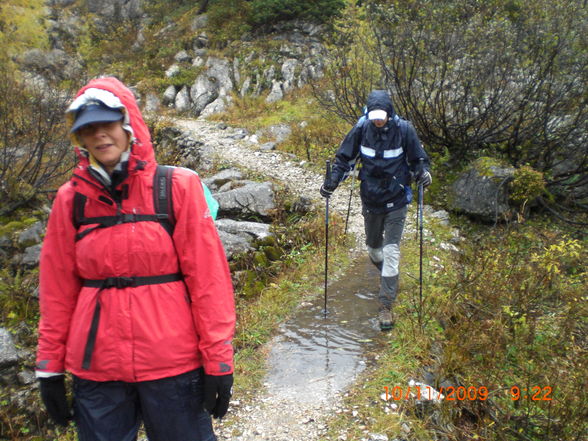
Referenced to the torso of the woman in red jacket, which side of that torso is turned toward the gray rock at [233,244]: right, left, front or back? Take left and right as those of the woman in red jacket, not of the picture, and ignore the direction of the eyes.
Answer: back

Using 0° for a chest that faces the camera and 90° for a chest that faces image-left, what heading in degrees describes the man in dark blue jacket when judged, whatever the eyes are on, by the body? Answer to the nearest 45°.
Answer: approximately 0°

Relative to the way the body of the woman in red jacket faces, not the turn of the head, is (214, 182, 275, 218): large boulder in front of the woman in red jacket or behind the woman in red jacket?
behind

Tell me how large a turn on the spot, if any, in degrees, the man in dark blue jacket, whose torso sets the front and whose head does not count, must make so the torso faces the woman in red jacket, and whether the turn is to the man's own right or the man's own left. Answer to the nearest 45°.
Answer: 0° — they already face them

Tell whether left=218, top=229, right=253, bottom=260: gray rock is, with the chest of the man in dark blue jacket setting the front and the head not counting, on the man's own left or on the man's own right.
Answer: on the man's own right

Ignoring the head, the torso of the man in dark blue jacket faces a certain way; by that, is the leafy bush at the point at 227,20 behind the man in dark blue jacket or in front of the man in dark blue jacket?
behind

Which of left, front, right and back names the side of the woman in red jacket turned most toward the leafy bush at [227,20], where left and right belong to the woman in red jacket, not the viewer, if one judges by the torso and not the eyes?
back

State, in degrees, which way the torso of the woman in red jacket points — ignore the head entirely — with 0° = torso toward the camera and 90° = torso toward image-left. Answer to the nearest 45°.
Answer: approximately 0°

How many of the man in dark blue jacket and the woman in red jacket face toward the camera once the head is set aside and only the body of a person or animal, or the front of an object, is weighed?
2
